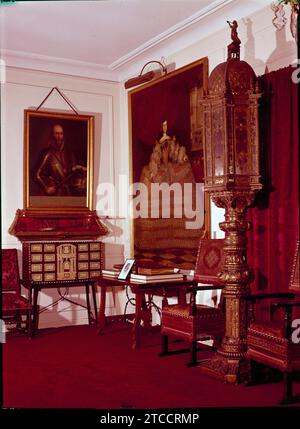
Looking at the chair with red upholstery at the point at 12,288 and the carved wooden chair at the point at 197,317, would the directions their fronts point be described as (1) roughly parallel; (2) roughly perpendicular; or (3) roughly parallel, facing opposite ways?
roughly perpendicular

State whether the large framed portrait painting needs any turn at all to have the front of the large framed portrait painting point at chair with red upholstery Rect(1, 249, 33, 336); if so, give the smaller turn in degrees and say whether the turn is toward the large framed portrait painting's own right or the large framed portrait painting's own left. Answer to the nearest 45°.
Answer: approximately 45° to the large framed portrait painting's own right

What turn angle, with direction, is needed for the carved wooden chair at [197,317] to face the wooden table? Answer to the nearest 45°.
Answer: approximately 90° to its right

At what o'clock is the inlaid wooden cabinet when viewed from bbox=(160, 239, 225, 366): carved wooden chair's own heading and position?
The inlaid wooden cabinet is roughly at 3 o'clock from the carved wooden chair.

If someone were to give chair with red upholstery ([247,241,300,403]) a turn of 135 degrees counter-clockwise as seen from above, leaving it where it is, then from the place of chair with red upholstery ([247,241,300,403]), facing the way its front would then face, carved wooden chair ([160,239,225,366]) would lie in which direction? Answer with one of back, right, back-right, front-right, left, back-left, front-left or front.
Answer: back-left

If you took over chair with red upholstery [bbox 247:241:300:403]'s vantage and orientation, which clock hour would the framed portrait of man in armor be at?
The framed portrait of man in armor is roughly at 3 o'clock from the chair with red upholstery.

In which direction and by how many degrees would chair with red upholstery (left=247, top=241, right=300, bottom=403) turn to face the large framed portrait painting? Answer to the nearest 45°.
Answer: approximately 90° to its right

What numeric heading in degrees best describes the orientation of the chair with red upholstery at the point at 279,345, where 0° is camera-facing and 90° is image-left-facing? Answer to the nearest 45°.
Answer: approximately 45°
